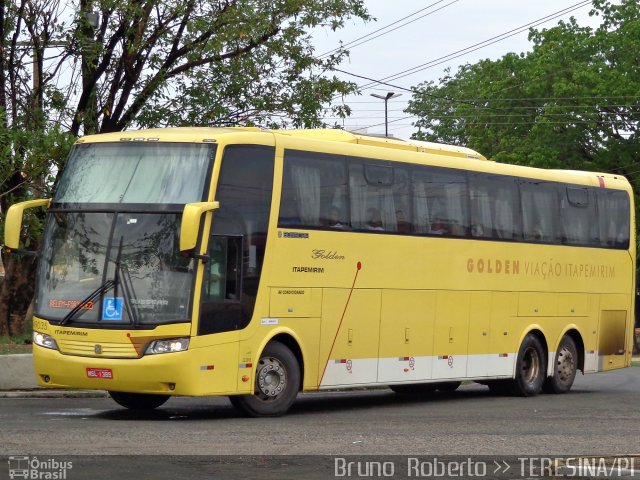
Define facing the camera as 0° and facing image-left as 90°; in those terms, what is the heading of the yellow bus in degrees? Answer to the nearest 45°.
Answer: approximately 45°
